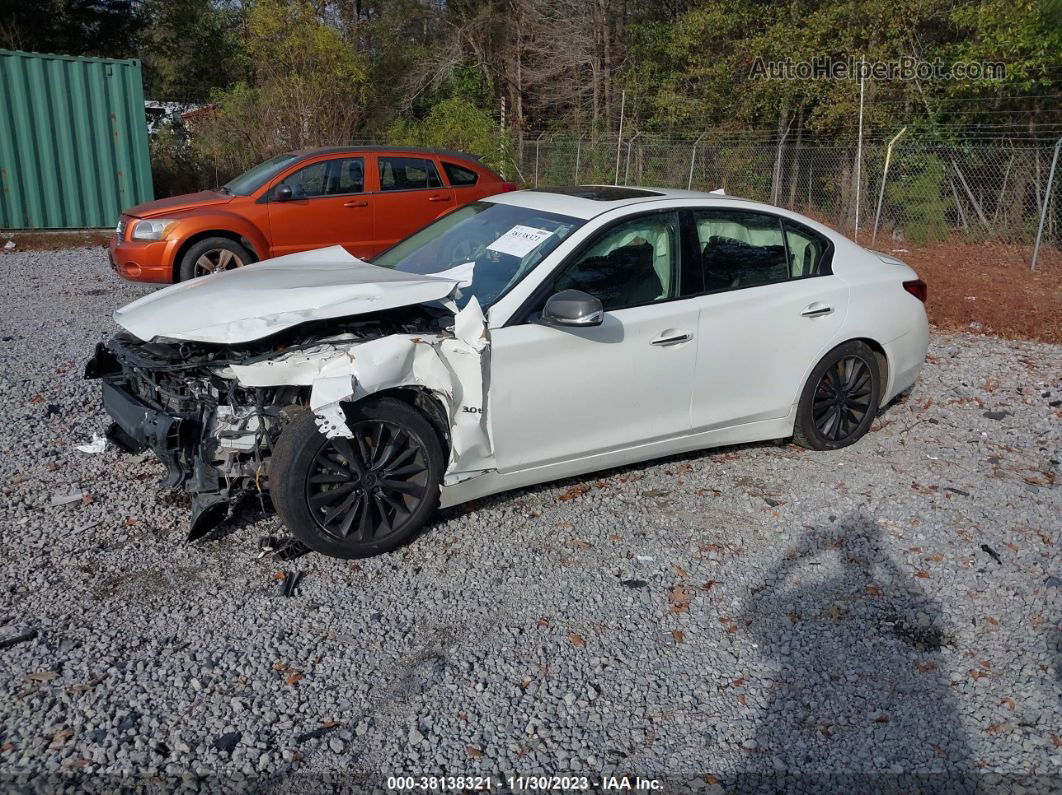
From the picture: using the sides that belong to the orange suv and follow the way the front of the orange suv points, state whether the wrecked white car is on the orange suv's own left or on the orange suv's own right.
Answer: on the orange suv's own left

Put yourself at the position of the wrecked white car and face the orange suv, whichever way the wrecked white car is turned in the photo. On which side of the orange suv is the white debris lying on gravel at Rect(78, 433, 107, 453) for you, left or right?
left

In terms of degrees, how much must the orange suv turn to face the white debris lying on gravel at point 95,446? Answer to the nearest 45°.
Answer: approximately 45° to its left

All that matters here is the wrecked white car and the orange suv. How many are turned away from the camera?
0

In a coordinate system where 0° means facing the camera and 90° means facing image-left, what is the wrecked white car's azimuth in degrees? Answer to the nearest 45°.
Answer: approximately 45°

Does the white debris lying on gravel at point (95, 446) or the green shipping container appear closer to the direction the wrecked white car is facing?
the white debris lying on gravel

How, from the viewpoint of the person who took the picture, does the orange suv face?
facing the viewer and to the left of the viewer

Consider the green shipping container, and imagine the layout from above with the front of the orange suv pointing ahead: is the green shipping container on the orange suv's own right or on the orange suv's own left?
on the orange suv's own right
